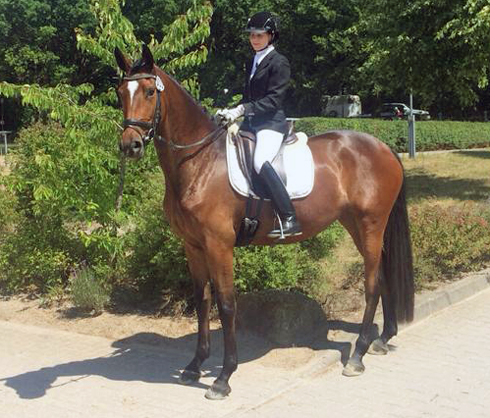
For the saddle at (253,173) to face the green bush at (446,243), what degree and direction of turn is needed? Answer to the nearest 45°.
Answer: approximately 135° to its right

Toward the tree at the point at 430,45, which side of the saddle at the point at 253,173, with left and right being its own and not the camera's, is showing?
right

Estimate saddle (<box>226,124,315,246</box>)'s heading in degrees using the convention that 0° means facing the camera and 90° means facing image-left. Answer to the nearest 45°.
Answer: approximately 90°

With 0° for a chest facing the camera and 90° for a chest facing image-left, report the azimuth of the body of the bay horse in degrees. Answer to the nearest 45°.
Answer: approximately 45°

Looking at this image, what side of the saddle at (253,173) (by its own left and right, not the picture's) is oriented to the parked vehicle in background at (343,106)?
right

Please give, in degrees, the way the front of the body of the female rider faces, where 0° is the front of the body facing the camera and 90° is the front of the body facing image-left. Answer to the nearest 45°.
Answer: approximately 45°

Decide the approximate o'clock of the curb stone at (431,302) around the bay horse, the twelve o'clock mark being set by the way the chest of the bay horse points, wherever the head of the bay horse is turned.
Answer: The curb stone is roughly at 6 o'clock from the bay horse.

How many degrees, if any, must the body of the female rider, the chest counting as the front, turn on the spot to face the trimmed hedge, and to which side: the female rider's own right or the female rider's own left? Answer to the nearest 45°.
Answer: approximately 135° to the female rider's own right
